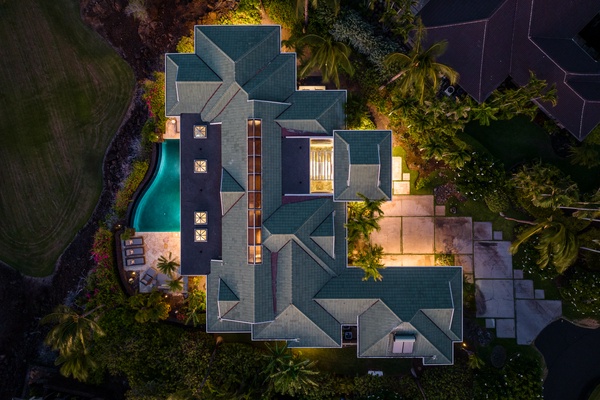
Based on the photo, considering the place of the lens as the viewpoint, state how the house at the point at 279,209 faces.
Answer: facing to the right of the viewer

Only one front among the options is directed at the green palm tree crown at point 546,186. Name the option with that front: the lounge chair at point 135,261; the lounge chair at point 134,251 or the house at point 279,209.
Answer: the house
